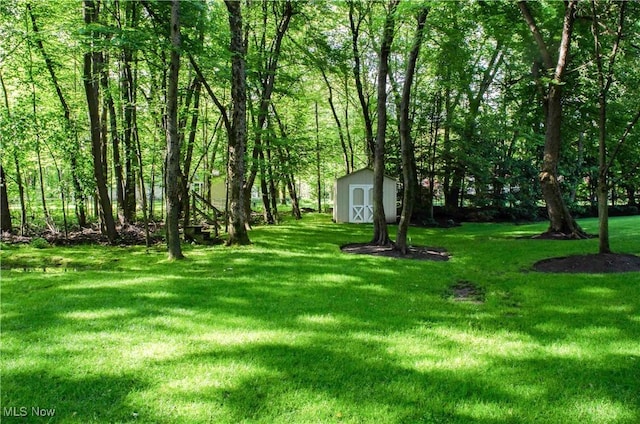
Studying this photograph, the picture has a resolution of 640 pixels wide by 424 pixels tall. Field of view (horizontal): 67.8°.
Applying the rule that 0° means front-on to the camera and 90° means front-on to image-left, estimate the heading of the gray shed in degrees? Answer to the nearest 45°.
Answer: approximately 0°
